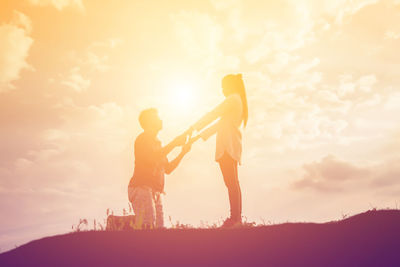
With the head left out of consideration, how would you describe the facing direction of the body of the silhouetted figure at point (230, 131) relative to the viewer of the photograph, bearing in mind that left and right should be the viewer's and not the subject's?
facing to the left of the viewer

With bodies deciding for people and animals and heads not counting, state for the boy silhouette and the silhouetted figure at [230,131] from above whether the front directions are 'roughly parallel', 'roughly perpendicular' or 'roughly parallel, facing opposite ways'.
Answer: roughly parallel, facing opposite ways

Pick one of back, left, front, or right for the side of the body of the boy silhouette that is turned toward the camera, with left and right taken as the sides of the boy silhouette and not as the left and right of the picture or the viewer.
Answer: right

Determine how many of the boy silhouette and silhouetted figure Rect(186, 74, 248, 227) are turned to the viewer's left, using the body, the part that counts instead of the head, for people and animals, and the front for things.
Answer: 1

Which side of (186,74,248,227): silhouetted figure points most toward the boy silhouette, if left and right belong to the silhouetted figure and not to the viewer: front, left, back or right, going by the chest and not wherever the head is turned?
front

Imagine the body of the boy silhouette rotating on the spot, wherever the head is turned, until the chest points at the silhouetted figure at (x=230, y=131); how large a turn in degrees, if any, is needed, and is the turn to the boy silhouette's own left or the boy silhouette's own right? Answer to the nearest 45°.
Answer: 0° — they already face them
